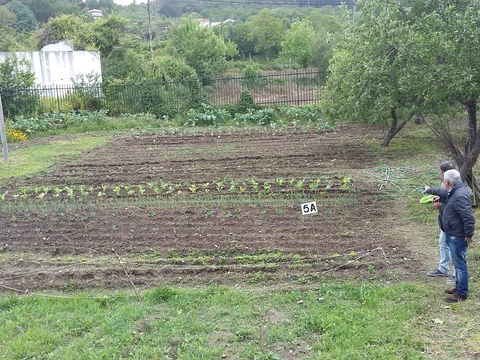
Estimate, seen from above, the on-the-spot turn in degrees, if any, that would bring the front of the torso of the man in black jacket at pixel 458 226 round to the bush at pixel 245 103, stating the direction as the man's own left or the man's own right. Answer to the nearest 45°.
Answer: approximately 45° to the man's own right

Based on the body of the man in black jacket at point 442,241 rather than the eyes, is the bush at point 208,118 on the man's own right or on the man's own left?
on the man's own right

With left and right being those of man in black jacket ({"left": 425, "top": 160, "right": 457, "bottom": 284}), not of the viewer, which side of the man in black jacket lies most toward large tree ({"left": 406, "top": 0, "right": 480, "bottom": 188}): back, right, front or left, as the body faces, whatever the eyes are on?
right

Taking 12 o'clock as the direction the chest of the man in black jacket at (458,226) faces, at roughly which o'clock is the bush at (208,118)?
The bush is roughly at 2 o'clock from the man in black jacket.

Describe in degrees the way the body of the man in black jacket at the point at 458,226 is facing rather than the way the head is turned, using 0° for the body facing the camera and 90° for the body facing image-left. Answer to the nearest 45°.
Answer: approximately 90°

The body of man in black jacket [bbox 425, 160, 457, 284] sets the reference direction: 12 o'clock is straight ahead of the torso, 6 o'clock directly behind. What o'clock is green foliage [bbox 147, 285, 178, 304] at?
The green foliage is roughly at 11 o'clock from the man in black jacket.

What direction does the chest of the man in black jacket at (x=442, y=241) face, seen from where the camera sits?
to the viewer's left

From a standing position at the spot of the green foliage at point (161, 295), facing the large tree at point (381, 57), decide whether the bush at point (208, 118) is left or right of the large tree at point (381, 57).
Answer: left

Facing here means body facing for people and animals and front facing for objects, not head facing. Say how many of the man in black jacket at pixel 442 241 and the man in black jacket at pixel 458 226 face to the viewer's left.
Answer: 2

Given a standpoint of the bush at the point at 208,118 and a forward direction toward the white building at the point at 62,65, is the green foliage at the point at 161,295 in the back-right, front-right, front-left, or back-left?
back-left

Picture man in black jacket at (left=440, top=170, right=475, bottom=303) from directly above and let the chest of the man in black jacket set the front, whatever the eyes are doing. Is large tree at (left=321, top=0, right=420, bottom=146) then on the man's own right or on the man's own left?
on the man's own right
